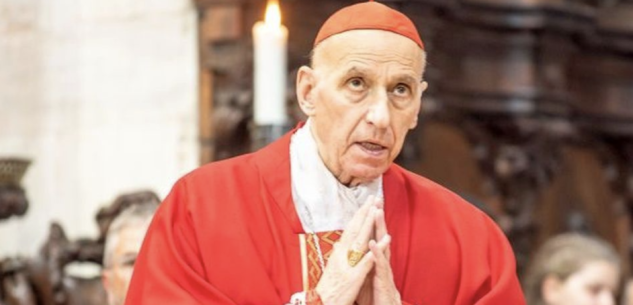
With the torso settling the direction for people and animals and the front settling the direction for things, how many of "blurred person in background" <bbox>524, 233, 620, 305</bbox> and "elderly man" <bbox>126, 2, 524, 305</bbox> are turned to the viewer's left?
0

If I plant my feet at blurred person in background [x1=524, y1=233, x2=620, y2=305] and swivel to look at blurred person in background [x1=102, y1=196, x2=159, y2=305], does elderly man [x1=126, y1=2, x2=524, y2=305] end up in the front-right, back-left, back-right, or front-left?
front-left

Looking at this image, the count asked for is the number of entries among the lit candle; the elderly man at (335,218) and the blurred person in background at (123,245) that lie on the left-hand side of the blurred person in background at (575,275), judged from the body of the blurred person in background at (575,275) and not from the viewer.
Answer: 0

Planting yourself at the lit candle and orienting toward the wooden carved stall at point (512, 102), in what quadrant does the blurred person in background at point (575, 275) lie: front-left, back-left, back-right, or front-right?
front-right

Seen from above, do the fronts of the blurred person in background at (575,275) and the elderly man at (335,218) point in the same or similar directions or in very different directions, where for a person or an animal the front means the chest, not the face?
same or similar directions

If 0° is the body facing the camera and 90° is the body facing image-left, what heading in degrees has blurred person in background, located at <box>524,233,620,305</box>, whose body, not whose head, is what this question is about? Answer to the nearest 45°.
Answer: approximately 315°

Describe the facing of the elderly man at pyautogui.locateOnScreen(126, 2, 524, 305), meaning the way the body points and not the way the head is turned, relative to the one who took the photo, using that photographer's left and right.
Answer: facing the viewer and to the right of the viewer

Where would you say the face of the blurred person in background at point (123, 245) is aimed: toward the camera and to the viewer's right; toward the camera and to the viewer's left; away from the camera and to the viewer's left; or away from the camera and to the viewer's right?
toward the camera and to the viewer's right

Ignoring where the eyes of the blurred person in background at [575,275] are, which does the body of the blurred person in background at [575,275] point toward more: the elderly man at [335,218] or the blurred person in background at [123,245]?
the elderly man

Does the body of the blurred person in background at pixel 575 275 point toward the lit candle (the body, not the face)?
no

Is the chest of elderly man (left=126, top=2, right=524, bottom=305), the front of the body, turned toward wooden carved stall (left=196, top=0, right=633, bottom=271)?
no

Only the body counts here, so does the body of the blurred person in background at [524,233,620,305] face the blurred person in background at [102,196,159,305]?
no
